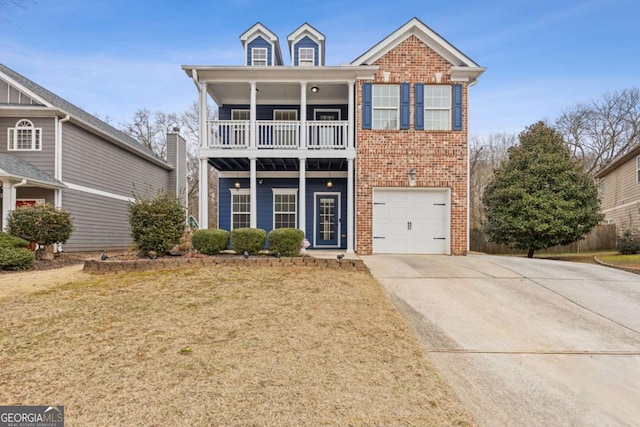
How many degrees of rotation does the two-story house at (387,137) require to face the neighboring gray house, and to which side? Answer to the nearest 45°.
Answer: approximately 90° to its right

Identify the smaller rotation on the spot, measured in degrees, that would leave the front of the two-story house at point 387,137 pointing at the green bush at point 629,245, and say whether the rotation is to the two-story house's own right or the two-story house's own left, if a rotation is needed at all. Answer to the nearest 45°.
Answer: approximately 90° to the two-story house's own left

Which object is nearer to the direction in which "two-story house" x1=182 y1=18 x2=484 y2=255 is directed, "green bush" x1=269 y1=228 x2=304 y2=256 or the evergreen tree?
the green bush

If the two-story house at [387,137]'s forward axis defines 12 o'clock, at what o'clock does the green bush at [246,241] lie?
The green bush is roughly at 2 o'clock from the two-story house.

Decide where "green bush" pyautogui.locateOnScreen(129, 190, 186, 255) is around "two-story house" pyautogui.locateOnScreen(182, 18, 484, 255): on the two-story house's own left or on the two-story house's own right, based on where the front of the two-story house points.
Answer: on the two-story house's own right

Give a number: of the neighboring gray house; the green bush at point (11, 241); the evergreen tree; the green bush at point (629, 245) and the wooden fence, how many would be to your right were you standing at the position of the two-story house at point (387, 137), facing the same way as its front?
2

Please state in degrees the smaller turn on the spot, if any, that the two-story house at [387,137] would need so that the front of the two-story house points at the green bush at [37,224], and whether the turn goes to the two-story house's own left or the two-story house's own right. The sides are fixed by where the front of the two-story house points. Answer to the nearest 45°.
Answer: approximately 90° to the two-story house's own right

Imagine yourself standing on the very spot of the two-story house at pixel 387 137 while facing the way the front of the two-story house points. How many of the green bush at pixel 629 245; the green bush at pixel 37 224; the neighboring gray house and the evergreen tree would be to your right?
2

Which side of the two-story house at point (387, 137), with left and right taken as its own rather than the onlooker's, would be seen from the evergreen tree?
left

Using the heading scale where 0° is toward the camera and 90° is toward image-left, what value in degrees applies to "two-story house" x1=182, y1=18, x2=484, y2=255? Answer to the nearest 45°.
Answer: approximately 0°

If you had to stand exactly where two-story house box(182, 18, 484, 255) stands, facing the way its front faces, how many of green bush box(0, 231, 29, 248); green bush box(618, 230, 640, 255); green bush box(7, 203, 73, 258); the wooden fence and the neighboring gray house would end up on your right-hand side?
3

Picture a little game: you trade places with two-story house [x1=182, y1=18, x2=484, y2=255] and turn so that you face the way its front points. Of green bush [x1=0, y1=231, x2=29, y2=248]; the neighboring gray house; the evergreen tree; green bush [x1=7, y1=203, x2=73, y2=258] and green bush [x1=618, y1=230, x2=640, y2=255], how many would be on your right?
3

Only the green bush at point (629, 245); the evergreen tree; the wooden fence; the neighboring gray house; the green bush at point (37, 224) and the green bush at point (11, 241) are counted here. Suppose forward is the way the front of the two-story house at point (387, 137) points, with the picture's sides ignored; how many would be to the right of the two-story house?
3

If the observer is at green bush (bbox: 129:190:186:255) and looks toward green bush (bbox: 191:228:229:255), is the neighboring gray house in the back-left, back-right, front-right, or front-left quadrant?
back-left

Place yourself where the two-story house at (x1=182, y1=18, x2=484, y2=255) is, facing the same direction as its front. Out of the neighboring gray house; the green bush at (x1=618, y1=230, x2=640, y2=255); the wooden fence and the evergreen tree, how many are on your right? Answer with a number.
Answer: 1
